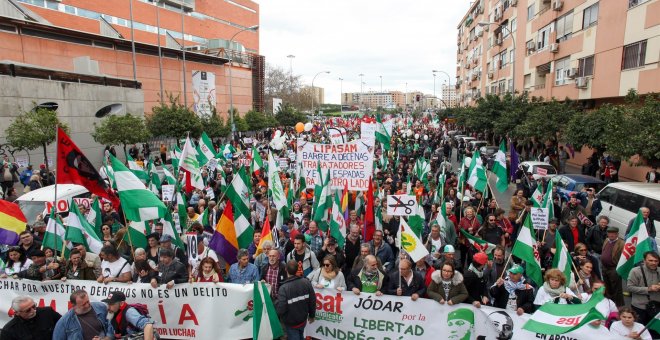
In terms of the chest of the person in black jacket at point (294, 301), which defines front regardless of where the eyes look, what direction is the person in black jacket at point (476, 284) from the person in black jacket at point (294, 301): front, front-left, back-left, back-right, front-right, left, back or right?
right

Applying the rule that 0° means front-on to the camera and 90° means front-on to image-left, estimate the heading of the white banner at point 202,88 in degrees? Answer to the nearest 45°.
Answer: approximately 0°

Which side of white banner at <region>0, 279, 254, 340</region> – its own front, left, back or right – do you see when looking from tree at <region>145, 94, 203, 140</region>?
back

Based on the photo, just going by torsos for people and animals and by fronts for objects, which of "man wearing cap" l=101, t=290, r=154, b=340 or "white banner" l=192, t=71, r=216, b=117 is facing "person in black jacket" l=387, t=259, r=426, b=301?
the white banner

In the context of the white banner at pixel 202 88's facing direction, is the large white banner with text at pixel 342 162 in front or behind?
in front

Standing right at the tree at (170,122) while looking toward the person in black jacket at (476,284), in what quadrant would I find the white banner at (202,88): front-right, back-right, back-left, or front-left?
back-left

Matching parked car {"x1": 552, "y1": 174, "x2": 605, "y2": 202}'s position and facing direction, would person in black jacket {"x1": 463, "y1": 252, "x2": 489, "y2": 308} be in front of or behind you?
in front

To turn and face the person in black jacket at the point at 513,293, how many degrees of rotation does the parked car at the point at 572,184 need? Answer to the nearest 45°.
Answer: approximately 45° to its left

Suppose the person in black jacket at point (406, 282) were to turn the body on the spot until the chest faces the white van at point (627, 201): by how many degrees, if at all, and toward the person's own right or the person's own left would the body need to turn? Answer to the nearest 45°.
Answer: approximately 135° to the person's own left
